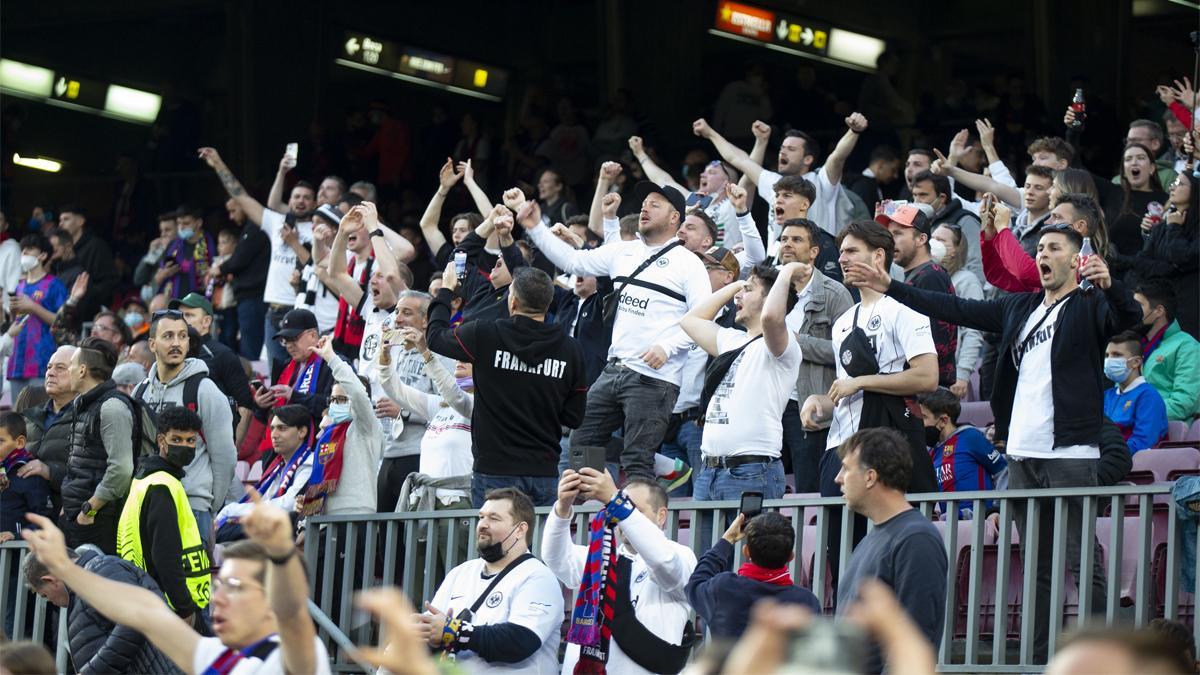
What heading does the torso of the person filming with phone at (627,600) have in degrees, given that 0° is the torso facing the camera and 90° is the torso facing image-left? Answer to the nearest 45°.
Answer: approximately 45°

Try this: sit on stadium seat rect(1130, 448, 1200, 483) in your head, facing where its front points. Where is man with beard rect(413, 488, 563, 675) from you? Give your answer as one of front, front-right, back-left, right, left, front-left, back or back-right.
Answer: front-right

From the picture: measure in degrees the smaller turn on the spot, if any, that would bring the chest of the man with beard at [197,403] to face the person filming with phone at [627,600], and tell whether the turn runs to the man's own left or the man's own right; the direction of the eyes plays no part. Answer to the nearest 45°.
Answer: approximately 90° to the man's own left

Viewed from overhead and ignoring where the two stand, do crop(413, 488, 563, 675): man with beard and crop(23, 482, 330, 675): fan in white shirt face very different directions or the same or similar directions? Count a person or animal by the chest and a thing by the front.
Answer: same or similar directions

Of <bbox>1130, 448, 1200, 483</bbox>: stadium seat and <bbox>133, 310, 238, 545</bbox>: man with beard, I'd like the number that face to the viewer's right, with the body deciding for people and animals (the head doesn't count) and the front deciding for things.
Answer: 0

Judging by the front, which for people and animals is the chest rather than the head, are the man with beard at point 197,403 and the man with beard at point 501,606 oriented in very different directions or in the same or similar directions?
same or similar directions

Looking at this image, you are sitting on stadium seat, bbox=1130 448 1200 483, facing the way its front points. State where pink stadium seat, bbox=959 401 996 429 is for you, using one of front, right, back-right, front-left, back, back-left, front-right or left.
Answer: back-right

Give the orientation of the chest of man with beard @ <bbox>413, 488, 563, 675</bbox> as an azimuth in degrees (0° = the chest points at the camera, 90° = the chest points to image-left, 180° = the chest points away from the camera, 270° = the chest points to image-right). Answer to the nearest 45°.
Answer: approximately 45°

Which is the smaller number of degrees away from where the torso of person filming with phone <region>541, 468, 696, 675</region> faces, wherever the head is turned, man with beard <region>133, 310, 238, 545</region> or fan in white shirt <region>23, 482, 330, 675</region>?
the fan in white shirt

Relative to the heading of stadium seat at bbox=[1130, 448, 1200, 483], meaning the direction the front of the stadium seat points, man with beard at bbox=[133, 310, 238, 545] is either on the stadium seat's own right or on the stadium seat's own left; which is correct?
on the stadium seat's own right

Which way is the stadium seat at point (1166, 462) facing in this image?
toward the camera
